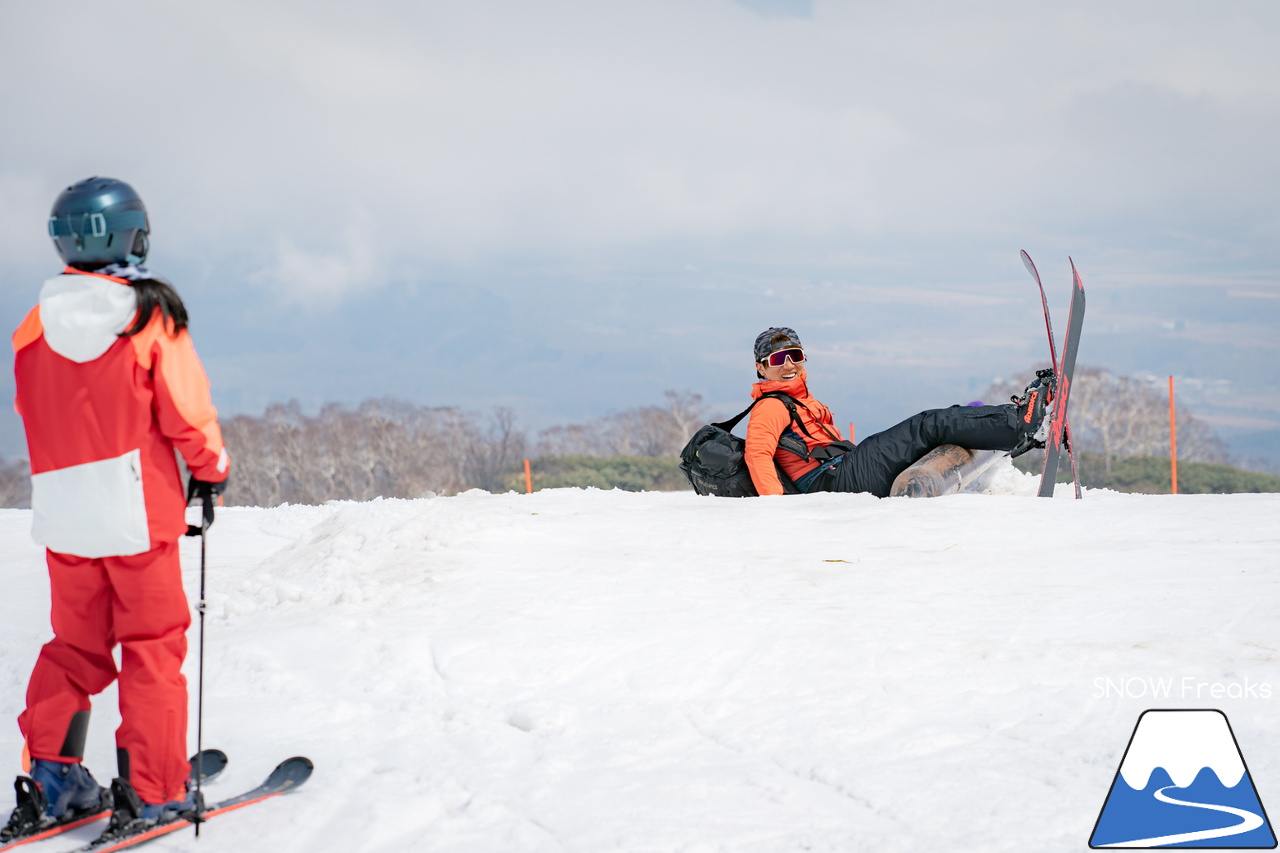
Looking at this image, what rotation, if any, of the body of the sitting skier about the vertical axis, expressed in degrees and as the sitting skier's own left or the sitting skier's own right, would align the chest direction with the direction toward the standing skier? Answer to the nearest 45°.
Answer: approximately 90° to the sitting skier's own right

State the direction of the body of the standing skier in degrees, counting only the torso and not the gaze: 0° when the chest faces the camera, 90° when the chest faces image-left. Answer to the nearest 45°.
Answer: approximately 225°

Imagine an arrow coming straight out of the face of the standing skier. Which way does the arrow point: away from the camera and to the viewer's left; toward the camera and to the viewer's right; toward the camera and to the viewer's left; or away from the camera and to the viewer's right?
away from the camera and to the viewer's right

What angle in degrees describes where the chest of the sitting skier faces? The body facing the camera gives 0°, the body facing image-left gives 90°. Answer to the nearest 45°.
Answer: approximately 270°

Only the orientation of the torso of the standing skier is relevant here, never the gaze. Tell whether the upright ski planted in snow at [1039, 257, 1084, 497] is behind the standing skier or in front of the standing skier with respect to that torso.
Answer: in front

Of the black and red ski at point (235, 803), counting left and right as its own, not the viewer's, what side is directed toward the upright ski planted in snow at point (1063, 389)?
front

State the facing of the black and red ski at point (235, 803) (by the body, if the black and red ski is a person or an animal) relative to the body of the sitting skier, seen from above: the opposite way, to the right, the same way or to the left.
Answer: to the left

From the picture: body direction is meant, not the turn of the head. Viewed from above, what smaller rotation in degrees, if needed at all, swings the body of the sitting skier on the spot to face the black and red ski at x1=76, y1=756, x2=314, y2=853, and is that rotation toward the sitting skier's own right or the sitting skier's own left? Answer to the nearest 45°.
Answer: approximately 90° to the sitting skier's own right

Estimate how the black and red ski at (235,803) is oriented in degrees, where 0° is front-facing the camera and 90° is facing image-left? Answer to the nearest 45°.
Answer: approximately 225°
